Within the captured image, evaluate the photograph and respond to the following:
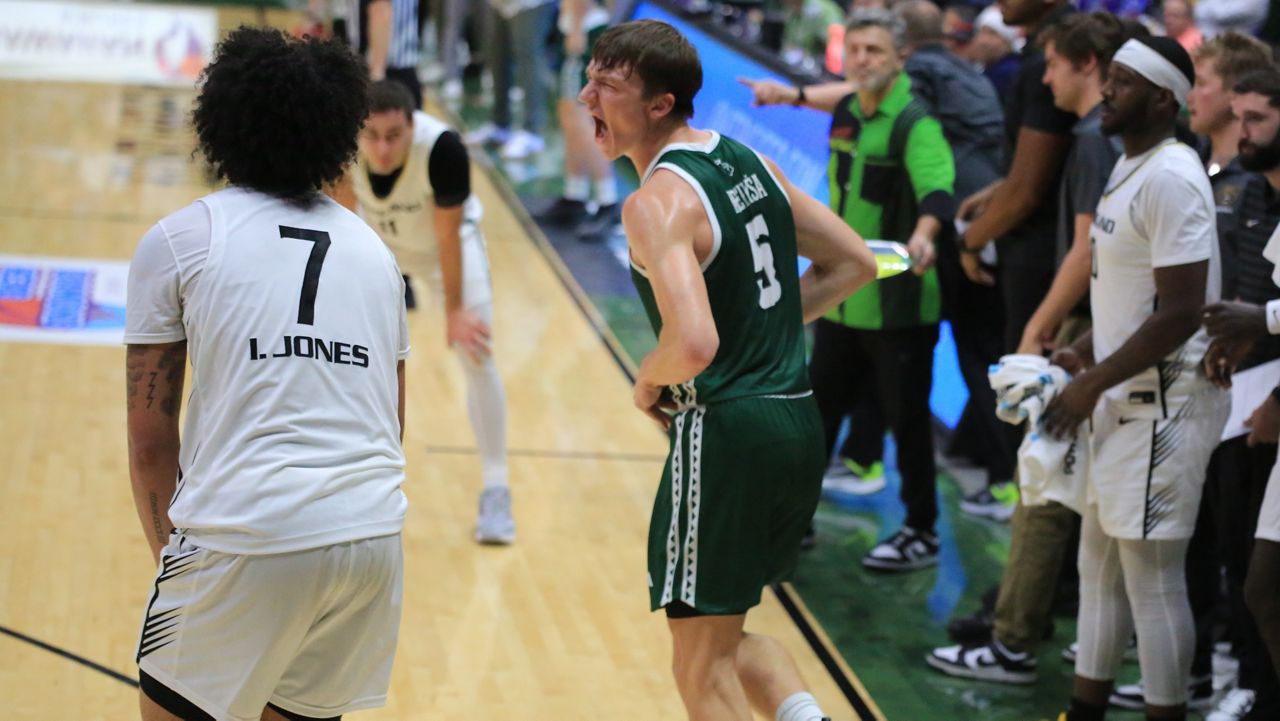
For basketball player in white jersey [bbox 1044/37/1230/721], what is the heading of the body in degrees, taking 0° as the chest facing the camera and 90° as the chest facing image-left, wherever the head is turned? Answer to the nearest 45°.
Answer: approximately 90°

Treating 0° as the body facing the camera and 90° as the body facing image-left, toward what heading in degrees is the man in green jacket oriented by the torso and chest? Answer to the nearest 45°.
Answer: approximately 45°

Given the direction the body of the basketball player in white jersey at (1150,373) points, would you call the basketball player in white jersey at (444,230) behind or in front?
in front

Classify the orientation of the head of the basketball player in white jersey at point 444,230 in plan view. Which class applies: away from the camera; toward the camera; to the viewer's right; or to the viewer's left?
toward the camera

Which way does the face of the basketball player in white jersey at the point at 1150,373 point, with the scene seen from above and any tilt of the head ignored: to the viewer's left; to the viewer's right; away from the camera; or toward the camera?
to the viewer's left

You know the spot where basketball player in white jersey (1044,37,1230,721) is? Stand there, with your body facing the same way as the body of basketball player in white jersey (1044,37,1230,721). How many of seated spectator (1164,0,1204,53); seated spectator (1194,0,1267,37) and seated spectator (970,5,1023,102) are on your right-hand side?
3

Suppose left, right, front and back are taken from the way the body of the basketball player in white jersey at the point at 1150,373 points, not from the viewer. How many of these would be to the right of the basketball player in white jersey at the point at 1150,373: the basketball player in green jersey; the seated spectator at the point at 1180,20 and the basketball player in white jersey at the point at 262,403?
1

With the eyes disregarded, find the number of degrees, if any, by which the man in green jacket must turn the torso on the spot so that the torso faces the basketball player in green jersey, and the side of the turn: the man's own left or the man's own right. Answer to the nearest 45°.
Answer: approximately 45° to the man's own left

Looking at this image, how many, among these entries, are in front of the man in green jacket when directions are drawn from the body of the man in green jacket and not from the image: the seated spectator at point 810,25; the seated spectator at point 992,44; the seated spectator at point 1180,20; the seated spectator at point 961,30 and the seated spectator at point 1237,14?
0

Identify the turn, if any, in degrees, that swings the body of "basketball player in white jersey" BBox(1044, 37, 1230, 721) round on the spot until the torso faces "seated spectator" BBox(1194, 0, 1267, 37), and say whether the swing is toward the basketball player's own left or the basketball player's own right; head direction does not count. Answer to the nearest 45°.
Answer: approximately 90° to the basketball player's own right

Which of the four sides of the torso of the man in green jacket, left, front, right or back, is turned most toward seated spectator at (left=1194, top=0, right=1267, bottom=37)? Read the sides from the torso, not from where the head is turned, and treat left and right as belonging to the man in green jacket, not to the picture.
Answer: back

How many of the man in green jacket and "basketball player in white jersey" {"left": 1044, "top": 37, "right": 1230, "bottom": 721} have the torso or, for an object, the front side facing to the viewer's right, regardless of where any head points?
0

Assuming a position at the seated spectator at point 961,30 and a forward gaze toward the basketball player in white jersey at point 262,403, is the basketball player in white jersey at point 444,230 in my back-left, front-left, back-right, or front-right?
front-right

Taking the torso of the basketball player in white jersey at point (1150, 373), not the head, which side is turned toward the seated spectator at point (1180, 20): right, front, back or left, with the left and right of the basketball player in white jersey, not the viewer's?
right

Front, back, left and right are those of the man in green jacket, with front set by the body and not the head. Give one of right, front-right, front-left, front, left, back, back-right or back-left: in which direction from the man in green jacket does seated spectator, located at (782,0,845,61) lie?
back-right

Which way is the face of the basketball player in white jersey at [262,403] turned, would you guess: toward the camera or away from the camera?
away from the camera

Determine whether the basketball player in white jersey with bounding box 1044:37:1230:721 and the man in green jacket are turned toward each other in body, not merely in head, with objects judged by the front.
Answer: no

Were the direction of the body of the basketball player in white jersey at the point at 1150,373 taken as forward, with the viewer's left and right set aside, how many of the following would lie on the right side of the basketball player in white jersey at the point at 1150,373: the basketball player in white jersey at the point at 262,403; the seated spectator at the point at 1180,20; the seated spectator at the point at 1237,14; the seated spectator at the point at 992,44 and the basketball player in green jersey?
3

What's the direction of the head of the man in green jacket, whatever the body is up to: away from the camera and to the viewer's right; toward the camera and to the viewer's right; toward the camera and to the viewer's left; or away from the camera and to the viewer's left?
toward the camera and to the viewer's left
